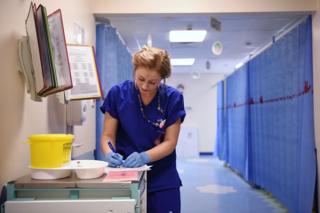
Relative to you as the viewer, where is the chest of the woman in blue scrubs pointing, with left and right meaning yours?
facing the viewer and to the left of the viewer

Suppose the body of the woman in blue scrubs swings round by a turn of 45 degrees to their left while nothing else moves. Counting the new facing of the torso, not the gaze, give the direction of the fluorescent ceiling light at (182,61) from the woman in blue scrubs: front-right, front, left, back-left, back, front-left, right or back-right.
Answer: back

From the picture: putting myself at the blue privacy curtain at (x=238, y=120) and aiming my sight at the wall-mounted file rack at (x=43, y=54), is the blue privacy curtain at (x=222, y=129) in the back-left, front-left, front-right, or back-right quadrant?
back-right

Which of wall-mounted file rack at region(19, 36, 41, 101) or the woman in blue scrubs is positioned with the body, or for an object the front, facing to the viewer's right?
the wall-mounted file rack

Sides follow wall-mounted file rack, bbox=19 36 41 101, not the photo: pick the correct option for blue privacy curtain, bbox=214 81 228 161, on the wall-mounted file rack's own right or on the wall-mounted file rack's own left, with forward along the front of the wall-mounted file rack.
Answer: on the wall-mounted file rack's own left

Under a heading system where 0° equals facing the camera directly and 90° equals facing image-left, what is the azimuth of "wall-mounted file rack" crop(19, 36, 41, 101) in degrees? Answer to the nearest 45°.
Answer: approximately 270°

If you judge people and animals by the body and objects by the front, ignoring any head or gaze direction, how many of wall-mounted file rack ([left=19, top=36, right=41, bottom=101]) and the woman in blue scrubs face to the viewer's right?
1
